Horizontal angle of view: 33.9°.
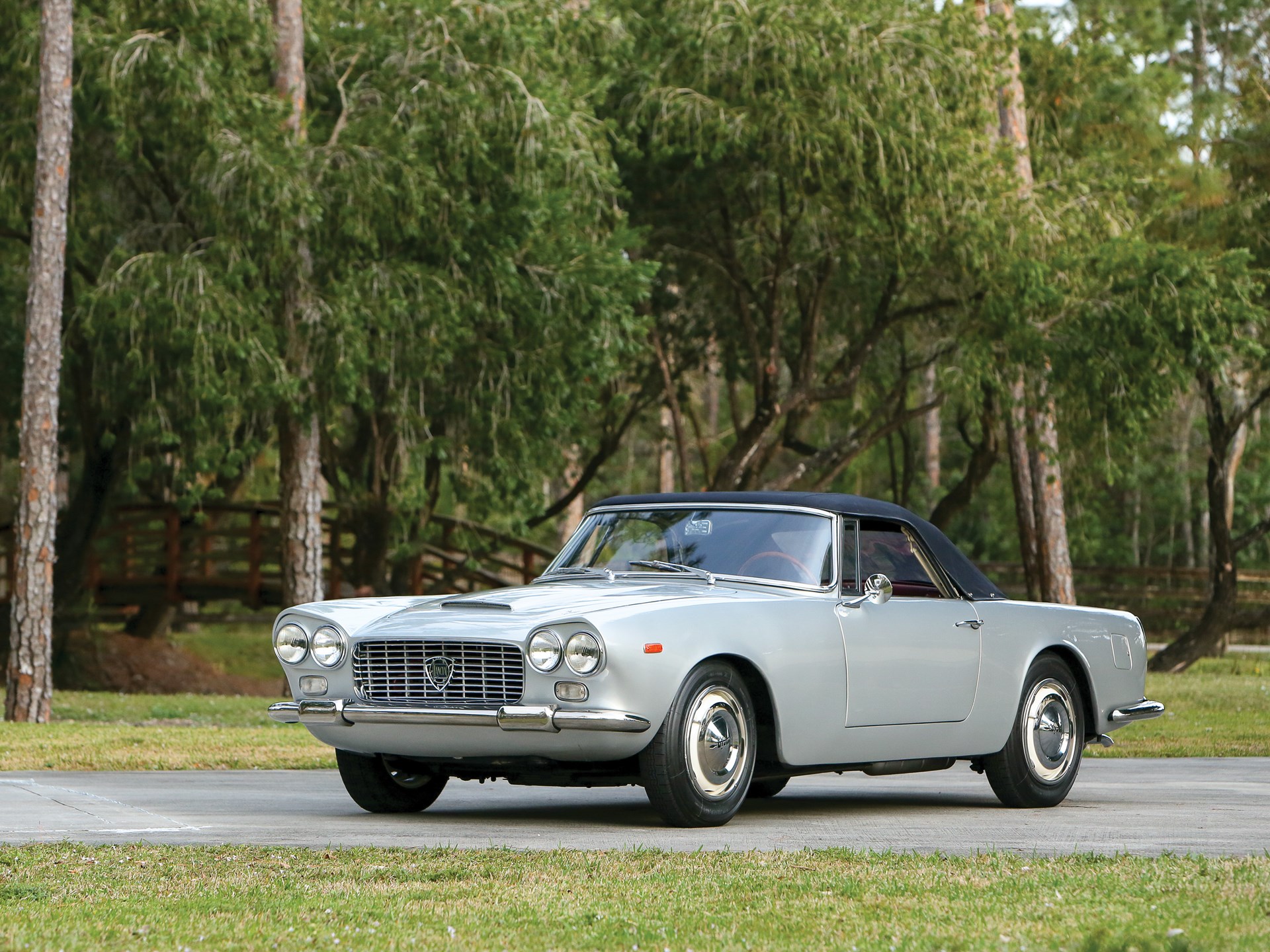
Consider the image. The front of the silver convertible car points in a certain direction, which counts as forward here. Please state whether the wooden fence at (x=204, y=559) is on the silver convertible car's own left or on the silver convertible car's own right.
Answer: on the silver convertible car's own right

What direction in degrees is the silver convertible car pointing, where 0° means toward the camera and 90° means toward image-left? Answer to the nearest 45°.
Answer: approximately 45°
